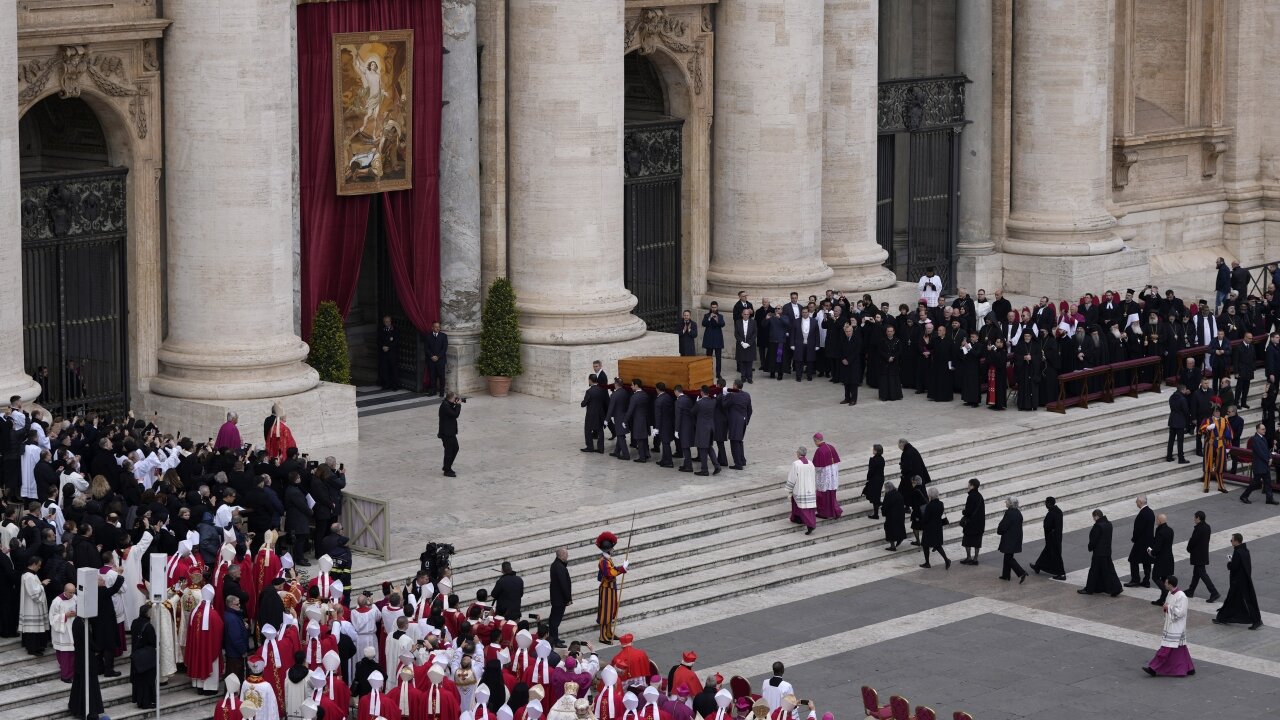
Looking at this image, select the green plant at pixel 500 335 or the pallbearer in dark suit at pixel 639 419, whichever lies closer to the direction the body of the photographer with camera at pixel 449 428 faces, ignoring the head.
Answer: the pallbearer in dark suit

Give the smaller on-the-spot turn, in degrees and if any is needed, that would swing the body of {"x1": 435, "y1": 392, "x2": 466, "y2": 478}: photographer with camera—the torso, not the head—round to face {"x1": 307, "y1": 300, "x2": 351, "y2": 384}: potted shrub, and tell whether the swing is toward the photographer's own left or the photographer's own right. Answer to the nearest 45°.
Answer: approximately 135° to the photographer's own left

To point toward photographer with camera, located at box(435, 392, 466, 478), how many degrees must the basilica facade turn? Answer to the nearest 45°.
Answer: approximately 45° to its right

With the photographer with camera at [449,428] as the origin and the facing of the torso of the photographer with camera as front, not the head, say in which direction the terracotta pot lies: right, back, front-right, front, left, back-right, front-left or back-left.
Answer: left

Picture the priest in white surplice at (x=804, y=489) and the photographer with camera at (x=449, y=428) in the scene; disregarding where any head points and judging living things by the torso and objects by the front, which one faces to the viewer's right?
the photographer with camera

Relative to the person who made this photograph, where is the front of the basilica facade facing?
facing the viewer and to the right of the viewer

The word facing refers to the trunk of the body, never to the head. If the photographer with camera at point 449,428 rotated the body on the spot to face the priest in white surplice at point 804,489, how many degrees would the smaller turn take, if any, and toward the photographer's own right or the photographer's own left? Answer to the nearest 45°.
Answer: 0° — they already face them

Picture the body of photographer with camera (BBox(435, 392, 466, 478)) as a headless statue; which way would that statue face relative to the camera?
to the viewer's right

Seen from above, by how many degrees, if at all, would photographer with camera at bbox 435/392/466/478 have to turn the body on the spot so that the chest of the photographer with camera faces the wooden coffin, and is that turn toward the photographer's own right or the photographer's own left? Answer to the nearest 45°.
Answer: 0° — they already face it

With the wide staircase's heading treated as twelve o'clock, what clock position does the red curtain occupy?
The red curtain is roughly at 6 o'clock from the wide staircase.

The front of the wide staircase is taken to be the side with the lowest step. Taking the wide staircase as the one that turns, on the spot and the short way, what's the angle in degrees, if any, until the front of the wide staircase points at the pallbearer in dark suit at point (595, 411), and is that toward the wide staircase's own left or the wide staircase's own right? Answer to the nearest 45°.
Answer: approximately 180°

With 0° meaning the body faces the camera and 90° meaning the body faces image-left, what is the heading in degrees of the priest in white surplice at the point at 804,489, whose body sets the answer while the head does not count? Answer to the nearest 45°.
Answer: approximately 135°

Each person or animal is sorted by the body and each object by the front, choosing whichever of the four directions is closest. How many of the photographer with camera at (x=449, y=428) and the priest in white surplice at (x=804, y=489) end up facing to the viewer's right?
1
